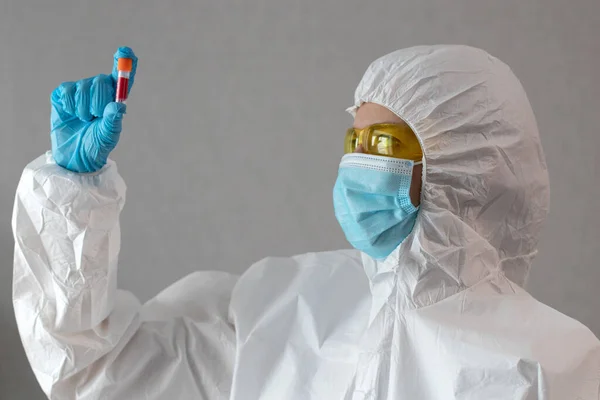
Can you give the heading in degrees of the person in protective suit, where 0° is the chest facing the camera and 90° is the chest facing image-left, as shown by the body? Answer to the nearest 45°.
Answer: approximately 45°

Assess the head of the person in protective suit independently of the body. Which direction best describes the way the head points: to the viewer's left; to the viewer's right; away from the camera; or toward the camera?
to the viewer's left
